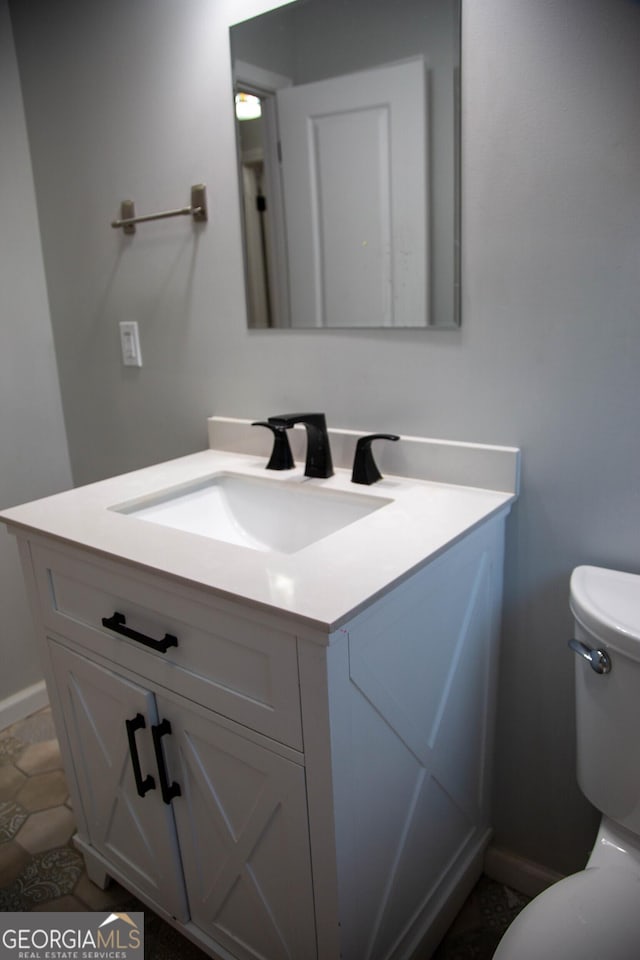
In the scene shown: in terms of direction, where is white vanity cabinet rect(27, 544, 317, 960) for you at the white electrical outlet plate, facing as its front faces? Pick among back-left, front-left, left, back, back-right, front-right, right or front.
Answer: front-left

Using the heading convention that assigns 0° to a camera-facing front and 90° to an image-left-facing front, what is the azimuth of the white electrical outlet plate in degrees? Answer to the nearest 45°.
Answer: approximately 45°

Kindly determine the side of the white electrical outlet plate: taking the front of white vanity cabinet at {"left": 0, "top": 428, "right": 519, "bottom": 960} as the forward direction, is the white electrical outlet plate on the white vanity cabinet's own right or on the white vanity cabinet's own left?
on the white vanity cabinet's own right

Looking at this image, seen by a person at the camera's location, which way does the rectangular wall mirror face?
facing the viewer and to the left of the viewer

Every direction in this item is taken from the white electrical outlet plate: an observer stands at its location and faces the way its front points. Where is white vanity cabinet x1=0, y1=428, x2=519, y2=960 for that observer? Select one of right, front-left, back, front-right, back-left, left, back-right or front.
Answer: front-left

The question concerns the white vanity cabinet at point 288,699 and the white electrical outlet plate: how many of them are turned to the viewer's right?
0

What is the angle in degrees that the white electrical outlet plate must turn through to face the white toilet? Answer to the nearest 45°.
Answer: approximately 90° to its left

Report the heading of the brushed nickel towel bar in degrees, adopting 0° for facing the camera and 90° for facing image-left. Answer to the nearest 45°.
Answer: approximately 45°

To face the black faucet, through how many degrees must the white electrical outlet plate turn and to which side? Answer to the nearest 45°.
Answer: approximately 90° to its left
